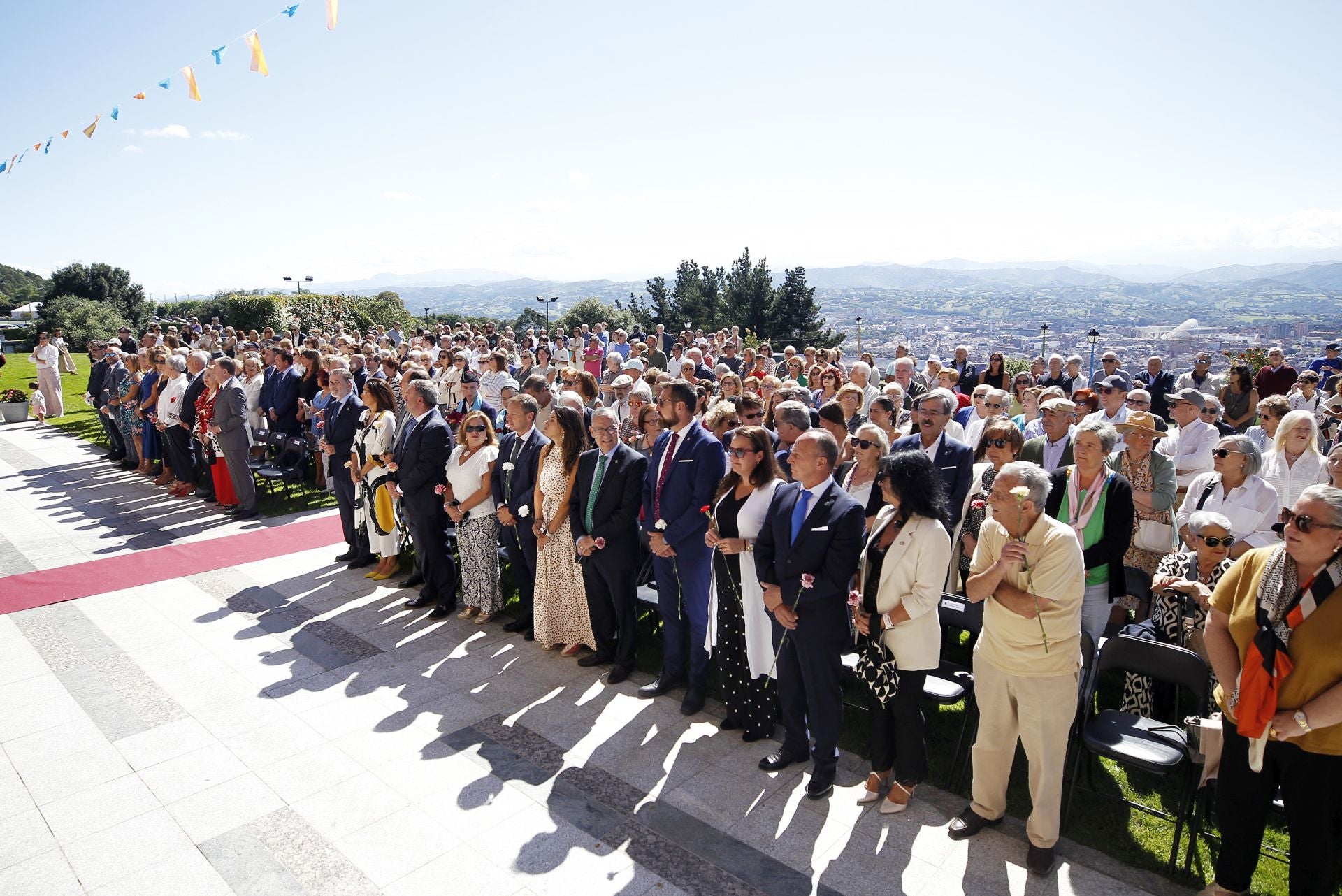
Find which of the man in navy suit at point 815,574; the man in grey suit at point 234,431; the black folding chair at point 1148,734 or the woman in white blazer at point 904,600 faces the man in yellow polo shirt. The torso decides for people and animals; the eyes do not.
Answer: the black folding chair

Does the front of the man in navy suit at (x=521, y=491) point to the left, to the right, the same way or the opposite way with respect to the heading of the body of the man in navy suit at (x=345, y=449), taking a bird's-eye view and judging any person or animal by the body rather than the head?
the same way

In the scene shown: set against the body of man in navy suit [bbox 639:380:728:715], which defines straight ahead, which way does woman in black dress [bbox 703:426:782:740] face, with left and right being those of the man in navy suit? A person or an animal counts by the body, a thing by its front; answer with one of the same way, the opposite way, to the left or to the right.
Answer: the same way

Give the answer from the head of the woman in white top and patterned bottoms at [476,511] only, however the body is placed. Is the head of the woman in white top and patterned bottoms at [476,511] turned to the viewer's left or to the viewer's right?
to the viewer's left

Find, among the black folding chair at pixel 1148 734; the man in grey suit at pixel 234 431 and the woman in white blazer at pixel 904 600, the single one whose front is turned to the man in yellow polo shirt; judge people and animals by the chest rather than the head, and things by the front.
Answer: the black folding chair

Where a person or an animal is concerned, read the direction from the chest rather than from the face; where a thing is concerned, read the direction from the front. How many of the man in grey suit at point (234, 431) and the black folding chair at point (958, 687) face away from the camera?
0

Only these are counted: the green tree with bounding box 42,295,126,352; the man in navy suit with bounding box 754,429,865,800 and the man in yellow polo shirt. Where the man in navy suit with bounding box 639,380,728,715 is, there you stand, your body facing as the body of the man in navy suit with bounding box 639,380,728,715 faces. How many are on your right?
1

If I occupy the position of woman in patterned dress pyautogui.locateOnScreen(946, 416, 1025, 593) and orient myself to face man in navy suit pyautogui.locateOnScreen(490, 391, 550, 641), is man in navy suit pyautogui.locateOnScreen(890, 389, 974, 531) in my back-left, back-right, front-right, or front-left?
front-right

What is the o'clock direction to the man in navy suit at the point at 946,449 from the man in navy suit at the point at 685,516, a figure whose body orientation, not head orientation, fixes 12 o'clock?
the man in navy suit at the point at 946,449 is roughly at 7 o'clock from the man in navy suit at the point at 685,516.

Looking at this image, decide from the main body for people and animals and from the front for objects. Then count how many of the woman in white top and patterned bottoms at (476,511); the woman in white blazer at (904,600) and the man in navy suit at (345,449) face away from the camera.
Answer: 0

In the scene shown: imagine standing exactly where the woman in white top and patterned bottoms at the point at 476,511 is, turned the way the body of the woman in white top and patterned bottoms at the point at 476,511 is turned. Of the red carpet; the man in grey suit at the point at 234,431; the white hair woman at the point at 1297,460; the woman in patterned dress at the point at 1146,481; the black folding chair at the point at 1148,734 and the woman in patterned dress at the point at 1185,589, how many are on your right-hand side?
2

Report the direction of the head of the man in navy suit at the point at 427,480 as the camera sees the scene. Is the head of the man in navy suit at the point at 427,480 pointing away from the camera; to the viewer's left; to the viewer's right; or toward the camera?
to the viewer's left

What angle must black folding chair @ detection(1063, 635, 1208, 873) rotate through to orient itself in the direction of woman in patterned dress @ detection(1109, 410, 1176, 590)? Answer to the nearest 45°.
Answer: approximately 135° to its right

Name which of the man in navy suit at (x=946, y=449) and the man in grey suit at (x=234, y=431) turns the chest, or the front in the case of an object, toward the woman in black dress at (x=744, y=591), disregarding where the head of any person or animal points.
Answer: the man in navy suit

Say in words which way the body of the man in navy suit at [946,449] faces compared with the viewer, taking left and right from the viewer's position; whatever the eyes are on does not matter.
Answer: facing the viewer and to the left of the viewer
